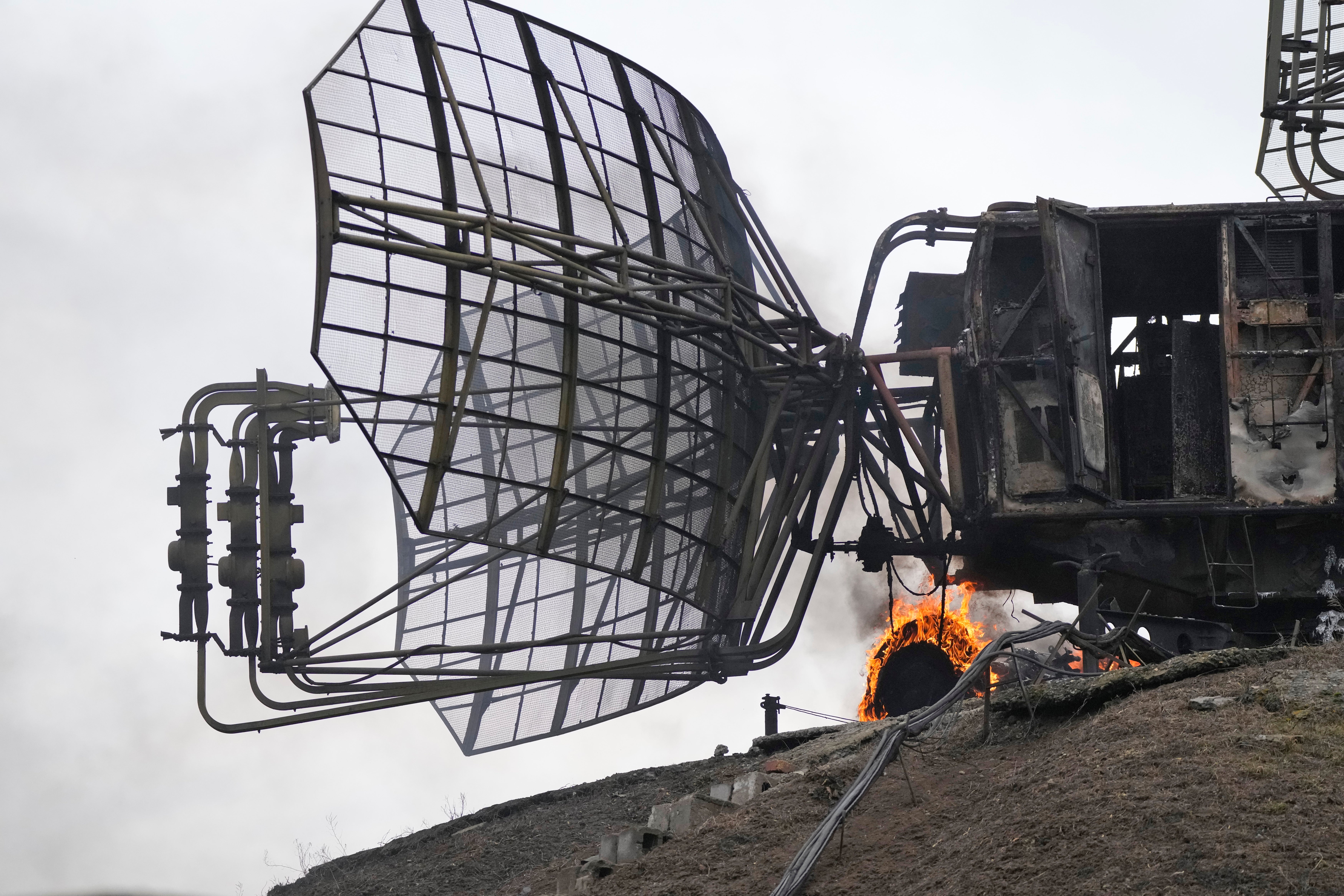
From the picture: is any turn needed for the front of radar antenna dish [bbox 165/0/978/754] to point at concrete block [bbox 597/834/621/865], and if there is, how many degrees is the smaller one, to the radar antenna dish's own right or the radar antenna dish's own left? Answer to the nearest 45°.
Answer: approximately 90° to the radar antenna dish's own left

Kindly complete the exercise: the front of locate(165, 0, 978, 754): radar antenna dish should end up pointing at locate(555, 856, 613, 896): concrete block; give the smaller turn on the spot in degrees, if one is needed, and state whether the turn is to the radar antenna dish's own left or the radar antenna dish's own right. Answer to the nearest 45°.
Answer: approximately 90° to the radar antenna dish's own left

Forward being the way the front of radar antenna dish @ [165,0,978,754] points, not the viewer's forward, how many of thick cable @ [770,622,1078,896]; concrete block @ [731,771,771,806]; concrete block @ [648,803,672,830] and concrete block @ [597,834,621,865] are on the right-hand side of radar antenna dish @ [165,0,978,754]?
0

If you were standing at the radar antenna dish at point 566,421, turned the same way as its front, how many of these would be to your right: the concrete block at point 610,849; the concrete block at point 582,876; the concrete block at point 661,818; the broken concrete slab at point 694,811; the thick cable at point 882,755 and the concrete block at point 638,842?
0

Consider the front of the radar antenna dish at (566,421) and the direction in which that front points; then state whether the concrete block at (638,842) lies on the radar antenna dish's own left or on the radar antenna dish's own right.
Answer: on the radar antenna dish's own left

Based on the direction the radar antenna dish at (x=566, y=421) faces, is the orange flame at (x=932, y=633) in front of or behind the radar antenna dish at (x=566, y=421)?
behind

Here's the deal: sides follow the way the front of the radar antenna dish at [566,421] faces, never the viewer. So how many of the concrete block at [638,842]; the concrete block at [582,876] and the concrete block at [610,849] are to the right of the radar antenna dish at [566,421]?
0

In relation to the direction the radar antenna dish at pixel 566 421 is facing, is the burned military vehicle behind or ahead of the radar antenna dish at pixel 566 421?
behind

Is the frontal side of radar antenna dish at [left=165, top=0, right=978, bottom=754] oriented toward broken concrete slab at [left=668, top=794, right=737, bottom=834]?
no

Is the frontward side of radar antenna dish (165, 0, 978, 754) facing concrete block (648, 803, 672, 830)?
no

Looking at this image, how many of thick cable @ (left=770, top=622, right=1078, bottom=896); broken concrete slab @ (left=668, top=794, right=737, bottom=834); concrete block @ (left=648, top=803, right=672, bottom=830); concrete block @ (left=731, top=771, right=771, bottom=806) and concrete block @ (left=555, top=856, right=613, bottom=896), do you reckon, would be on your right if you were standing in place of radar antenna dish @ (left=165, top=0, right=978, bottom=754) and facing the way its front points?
0

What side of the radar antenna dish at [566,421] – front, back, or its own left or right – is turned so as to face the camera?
left

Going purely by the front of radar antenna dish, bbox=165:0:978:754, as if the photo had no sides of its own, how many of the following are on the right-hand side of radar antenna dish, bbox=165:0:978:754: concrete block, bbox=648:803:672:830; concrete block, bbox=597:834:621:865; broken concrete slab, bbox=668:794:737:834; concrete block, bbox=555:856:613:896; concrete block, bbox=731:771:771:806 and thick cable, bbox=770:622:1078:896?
0

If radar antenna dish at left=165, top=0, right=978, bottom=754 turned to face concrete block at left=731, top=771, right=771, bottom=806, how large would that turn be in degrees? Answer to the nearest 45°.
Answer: approximately 90° to its left

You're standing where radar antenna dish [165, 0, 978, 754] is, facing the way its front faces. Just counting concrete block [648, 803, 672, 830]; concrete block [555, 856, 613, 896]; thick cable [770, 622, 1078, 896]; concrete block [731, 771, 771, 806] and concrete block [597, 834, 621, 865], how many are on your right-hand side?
0
